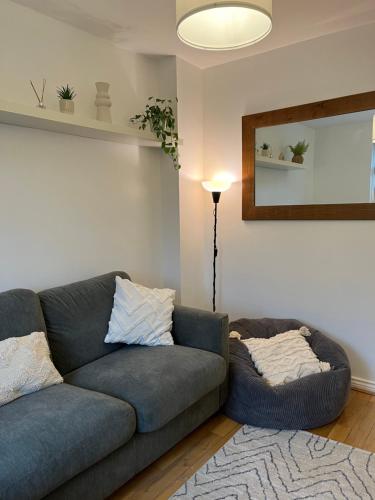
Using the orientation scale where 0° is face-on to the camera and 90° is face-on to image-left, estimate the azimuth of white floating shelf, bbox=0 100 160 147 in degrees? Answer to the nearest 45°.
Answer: approximately 315°

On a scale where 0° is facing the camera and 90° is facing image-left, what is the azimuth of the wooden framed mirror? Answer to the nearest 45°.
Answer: approximately 45°

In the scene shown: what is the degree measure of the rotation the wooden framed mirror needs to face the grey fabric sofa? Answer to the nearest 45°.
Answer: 0° — it already faces it

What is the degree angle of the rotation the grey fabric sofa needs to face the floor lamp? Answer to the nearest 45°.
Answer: approximately 90° to its left

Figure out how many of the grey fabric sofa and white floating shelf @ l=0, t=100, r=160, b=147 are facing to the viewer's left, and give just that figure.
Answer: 0
